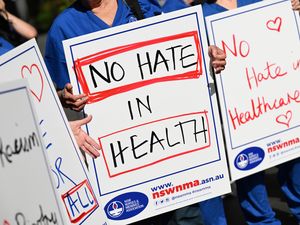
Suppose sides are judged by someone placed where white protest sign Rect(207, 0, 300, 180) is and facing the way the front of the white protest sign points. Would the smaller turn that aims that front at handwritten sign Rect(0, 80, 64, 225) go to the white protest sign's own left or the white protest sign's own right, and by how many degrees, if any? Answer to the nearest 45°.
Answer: approximately 45° to the white protest sign's own right

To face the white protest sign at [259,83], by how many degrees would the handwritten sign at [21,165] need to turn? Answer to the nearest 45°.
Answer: approximately 135° to its left

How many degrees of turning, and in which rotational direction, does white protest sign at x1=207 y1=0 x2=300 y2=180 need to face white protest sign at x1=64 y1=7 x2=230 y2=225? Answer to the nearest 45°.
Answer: approximately 45° to its right

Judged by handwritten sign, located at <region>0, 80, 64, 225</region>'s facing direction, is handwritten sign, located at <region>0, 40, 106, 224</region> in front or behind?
behind

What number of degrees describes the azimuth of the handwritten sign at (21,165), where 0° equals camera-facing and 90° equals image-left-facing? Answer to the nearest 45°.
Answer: approximately 0°

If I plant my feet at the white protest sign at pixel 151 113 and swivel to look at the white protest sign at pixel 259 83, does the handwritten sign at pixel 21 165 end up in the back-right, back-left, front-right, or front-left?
back-right

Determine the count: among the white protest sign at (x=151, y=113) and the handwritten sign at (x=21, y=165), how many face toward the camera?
2

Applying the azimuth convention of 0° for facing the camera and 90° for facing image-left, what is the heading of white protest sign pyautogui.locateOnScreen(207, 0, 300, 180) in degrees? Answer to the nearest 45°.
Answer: approximately 0°
